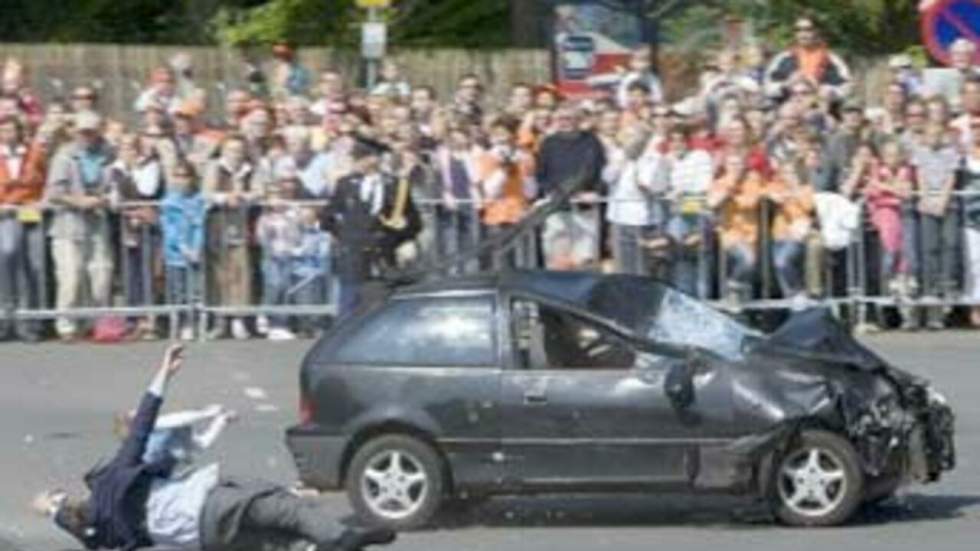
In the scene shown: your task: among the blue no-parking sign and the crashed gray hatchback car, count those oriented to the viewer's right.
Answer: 1

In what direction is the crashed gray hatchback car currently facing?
to the viewer's right

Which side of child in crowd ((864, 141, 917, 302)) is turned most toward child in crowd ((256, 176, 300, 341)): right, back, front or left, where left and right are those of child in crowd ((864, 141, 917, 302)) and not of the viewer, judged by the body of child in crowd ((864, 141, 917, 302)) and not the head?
right

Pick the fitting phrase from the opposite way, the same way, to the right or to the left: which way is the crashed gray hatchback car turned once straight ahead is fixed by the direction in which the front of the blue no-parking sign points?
to the left
